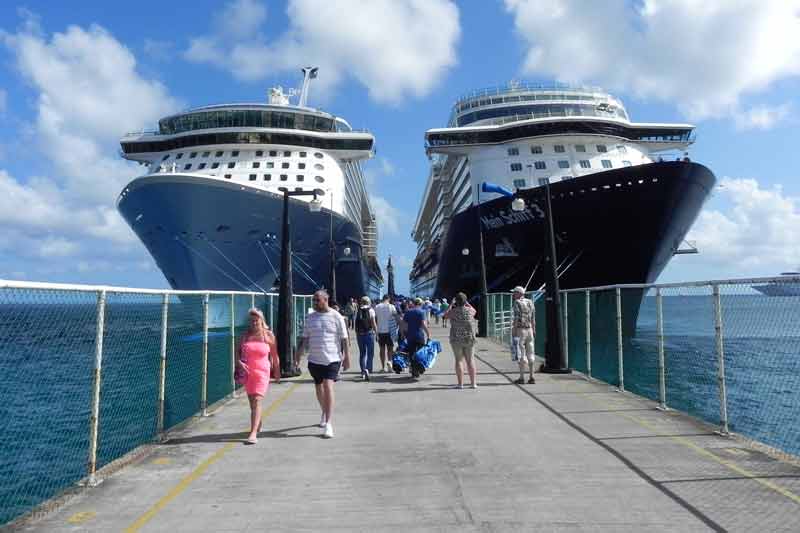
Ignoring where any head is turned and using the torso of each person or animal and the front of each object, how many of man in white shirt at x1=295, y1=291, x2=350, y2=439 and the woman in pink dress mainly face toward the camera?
2

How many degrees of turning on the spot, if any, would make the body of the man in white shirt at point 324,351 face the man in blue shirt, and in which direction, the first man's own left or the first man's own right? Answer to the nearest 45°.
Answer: approximately 180°
